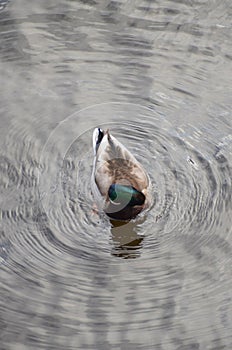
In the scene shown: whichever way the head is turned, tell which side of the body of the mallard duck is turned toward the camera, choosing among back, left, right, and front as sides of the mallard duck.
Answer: front
